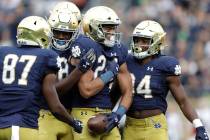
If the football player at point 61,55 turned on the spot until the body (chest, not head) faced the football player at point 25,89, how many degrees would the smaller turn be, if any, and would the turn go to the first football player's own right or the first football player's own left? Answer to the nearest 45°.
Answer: approximately 45° to the first football player's own right

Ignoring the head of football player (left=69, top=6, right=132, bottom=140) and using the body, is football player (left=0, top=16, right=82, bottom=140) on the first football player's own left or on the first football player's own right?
on the first football player's own right

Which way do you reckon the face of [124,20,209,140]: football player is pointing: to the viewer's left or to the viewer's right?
to the viewer's left

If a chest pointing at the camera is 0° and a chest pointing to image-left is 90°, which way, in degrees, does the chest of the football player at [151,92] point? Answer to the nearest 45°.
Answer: approximately 45°

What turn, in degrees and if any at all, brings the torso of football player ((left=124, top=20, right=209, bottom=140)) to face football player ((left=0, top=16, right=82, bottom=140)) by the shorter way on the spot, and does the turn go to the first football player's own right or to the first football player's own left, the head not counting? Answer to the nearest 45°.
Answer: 0° — they already face them

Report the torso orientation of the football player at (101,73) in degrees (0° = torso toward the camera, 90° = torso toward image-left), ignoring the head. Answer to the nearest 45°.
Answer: approximately 315°

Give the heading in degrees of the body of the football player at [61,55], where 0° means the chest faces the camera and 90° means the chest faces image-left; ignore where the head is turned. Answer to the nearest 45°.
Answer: approximately 0°

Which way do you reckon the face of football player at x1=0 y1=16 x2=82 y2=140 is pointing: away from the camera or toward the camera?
away from the camera

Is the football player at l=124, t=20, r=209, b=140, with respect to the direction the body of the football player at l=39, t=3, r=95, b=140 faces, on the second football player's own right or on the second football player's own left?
on the second football player's own left
